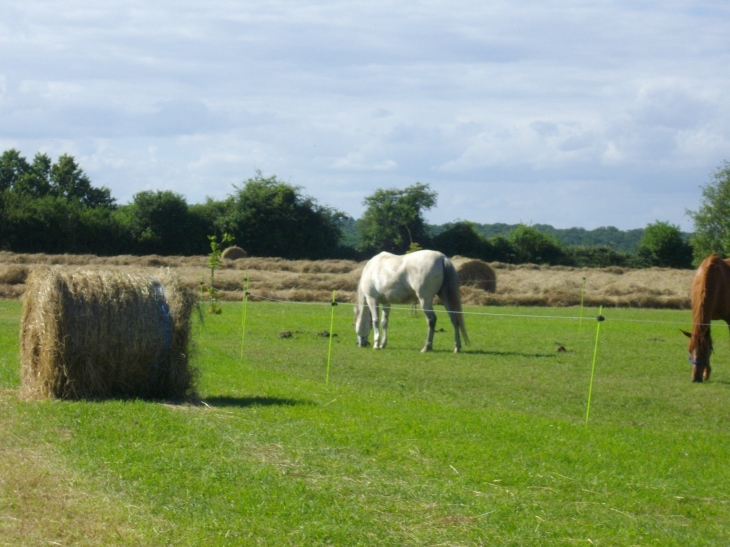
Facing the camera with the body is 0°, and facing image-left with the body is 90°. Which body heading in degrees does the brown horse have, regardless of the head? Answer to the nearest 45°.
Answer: approximately 45°

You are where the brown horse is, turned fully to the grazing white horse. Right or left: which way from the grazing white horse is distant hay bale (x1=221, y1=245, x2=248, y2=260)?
right

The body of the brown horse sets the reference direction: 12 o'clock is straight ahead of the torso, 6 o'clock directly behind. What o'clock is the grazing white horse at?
The grazing white horse is roughly at 2 o'clock from the brown horse.

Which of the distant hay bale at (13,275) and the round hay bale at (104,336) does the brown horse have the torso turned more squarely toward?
the round hay bale

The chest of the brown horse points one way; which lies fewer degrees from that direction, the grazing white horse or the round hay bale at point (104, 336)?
the round hay bale

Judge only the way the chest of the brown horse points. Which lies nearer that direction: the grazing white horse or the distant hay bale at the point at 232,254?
the grazing white horse

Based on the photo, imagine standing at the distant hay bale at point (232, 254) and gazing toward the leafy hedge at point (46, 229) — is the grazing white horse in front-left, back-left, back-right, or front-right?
back-left

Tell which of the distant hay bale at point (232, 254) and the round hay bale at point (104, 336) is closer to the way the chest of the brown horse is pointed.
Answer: the round hay bale

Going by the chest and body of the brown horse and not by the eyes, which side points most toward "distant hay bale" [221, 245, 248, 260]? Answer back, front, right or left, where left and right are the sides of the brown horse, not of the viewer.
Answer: right

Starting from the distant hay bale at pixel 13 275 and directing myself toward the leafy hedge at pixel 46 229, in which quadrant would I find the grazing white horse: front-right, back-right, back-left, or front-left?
back-right
